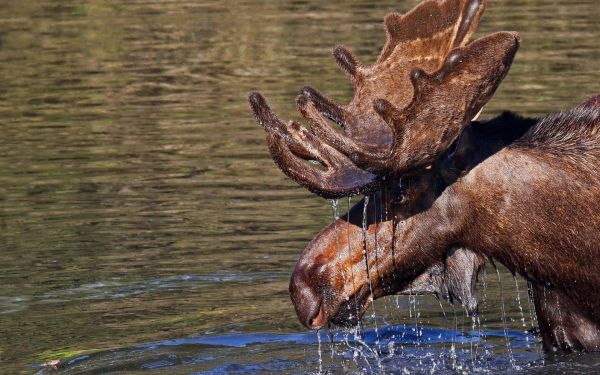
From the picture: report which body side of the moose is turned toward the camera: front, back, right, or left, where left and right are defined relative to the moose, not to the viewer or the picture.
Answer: left
